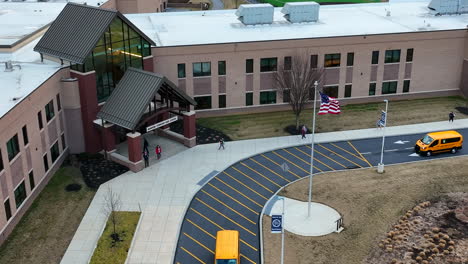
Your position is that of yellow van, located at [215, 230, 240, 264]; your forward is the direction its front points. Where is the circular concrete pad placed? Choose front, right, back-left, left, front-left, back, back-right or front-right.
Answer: back-left

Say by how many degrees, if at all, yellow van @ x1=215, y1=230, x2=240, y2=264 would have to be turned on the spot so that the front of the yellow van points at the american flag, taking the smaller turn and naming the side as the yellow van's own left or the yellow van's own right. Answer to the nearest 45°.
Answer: approximately 135° to the yellow van's own left

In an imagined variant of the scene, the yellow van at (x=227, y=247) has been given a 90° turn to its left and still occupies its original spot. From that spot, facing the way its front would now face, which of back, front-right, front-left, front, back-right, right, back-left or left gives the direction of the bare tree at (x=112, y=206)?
back-left

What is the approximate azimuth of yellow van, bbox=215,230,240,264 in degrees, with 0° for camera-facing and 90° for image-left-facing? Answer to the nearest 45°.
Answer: approximately 0°
